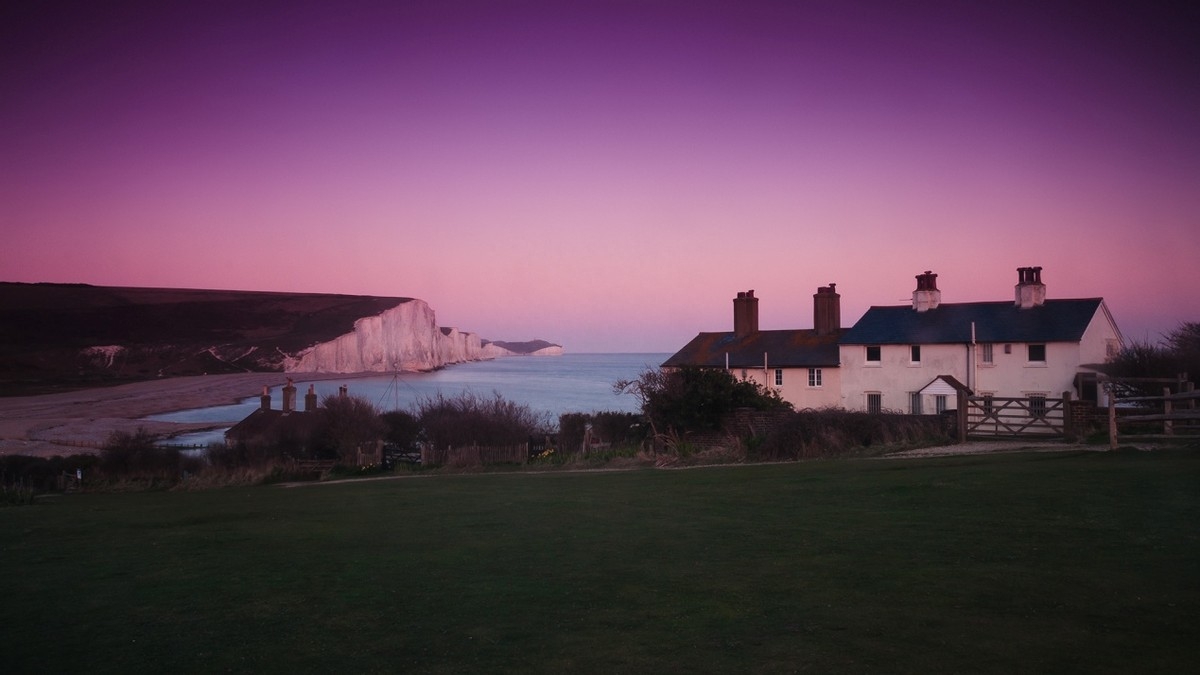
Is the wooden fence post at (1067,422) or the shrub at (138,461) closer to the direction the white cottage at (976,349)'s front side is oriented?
the wooden fence post

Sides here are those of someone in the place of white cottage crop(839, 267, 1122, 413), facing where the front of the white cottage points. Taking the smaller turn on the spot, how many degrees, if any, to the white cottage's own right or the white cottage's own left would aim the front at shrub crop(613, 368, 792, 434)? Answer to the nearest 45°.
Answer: approximately 45° to the white cottage's own right

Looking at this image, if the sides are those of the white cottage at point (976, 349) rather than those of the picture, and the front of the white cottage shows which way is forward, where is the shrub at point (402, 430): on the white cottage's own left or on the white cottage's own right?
on the white cottage's own right

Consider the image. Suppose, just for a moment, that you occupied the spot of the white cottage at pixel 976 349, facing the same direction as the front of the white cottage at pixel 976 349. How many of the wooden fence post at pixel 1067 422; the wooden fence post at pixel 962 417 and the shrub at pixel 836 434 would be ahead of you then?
3

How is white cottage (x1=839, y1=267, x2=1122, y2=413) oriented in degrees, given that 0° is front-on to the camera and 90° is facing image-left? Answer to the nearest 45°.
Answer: approximately 0°

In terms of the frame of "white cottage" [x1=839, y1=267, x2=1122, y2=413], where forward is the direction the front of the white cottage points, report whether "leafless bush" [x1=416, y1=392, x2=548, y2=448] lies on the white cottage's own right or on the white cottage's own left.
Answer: on the white cottage's own right

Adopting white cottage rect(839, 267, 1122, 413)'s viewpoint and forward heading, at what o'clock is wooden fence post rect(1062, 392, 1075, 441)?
The wooden fence post is roughly at 12 o'clock from the white cottage.

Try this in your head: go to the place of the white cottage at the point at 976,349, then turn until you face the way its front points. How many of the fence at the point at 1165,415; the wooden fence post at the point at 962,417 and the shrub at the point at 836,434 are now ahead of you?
3

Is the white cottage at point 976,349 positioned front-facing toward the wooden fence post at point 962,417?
yes

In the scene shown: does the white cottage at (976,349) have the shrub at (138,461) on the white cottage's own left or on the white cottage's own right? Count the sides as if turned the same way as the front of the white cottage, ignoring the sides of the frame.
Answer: on the white cottage's own right
